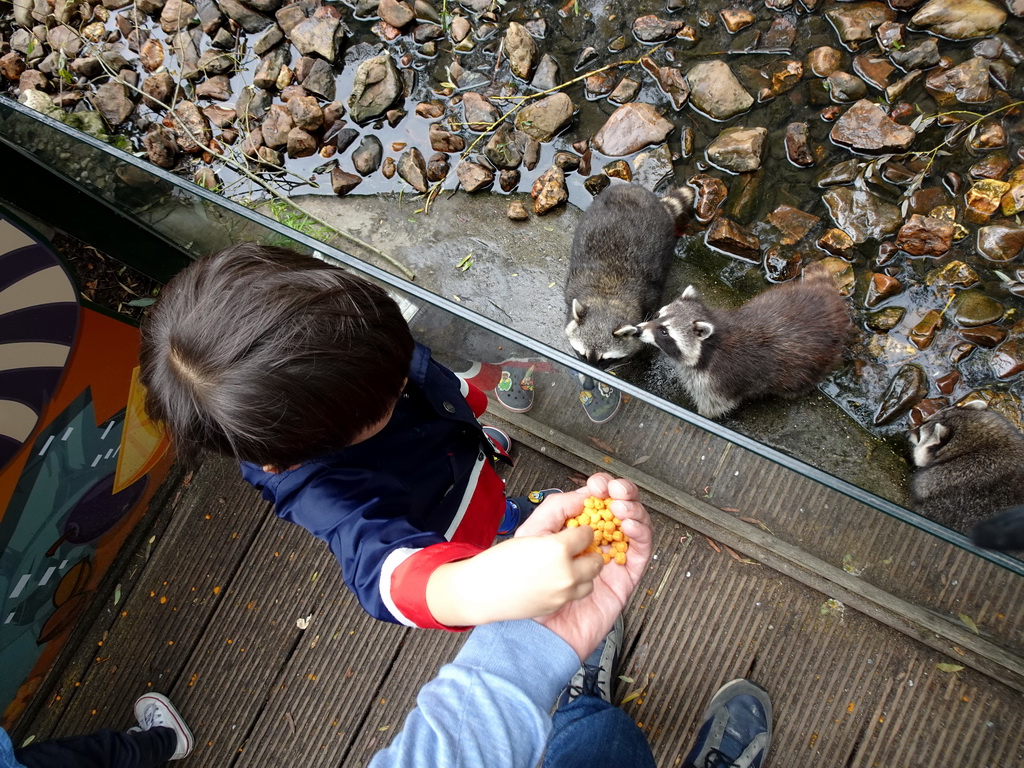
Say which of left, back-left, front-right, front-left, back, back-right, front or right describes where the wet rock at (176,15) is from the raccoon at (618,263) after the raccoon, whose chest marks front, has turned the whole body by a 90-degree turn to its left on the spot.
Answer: back-left

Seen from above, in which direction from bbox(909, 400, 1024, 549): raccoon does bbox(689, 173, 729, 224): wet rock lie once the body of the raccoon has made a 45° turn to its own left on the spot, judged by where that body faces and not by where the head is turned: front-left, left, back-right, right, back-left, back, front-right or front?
right

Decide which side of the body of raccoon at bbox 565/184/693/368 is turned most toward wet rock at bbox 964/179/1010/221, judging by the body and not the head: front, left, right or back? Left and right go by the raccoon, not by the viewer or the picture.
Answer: left

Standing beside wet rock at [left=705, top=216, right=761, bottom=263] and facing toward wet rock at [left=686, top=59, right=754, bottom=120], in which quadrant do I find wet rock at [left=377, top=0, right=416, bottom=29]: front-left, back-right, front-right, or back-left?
front-left

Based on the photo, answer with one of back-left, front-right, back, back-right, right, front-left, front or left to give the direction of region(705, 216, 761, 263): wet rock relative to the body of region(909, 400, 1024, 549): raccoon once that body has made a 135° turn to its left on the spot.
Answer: back

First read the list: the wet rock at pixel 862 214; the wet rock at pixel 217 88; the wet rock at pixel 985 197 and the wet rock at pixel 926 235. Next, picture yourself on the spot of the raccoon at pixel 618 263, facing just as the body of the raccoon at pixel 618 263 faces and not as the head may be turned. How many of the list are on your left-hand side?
3

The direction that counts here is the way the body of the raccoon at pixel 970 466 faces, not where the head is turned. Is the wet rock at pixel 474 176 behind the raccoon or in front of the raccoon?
in front

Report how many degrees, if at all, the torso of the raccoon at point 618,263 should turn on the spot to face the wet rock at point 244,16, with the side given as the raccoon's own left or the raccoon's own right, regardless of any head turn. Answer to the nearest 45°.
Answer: approximately 135° to the raccoon's own right

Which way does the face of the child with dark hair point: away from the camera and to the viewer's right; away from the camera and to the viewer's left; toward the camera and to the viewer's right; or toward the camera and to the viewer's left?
away from the camera and to the viewer's right

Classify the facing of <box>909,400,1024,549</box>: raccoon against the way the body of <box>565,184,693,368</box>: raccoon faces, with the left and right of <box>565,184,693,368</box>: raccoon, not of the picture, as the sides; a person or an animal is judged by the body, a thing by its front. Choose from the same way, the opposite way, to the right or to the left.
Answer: to the right

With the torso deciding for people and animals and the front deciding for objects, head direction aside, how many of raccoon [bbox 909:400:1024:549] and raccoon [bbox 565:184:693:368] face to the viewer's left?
1

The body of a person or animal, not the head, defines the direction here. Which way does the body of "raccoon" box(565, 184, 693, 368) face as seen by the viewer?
toward the camera

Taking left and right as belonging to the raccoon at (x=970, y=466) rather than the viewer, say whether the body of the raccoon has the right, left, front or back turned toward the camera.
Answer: left

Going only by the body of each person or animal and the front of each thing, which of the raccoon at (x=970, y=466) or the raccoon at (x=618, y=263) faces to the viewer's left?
the raccoon at (x=970, y=466)

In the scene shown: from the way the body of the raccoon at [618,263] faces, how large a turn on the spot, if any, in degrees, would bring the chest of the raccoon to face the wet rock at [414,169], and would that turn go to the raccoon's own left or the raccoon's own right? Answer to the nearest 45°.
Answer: approximately 135° to the raccoon's own right
